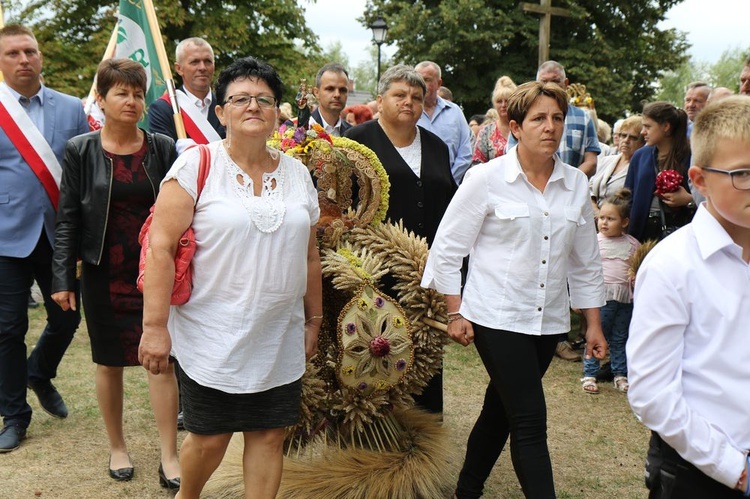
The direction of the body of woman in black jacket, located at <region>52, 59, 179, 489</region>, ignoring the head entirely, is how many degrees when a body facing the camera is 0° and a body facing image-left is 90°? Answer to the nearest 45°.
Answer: approximately 315°

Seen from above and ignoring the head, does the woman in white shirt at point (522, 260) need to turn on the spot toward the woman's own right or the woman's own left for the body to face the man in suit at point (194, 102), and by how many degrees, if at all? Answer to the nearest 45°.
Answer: approximately 180°

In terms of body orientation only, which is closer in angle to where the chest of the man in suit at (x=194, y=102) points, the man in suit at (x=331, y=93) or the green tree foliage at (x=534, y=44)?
the man in suit

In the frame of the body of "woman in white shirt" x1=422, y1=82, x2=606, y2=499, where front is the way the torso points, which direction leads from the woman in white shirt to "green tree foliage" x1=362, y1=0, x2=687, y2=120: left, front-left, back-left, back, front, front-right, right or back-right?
back-left

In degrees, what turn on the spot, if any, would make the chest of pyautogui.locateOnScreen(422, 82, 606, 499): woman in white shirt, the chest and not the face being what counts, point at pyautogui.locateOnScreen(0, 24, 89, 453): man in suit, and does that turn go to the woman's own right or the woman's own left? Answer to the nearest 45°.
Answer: approximately 135° to the woman's own right
